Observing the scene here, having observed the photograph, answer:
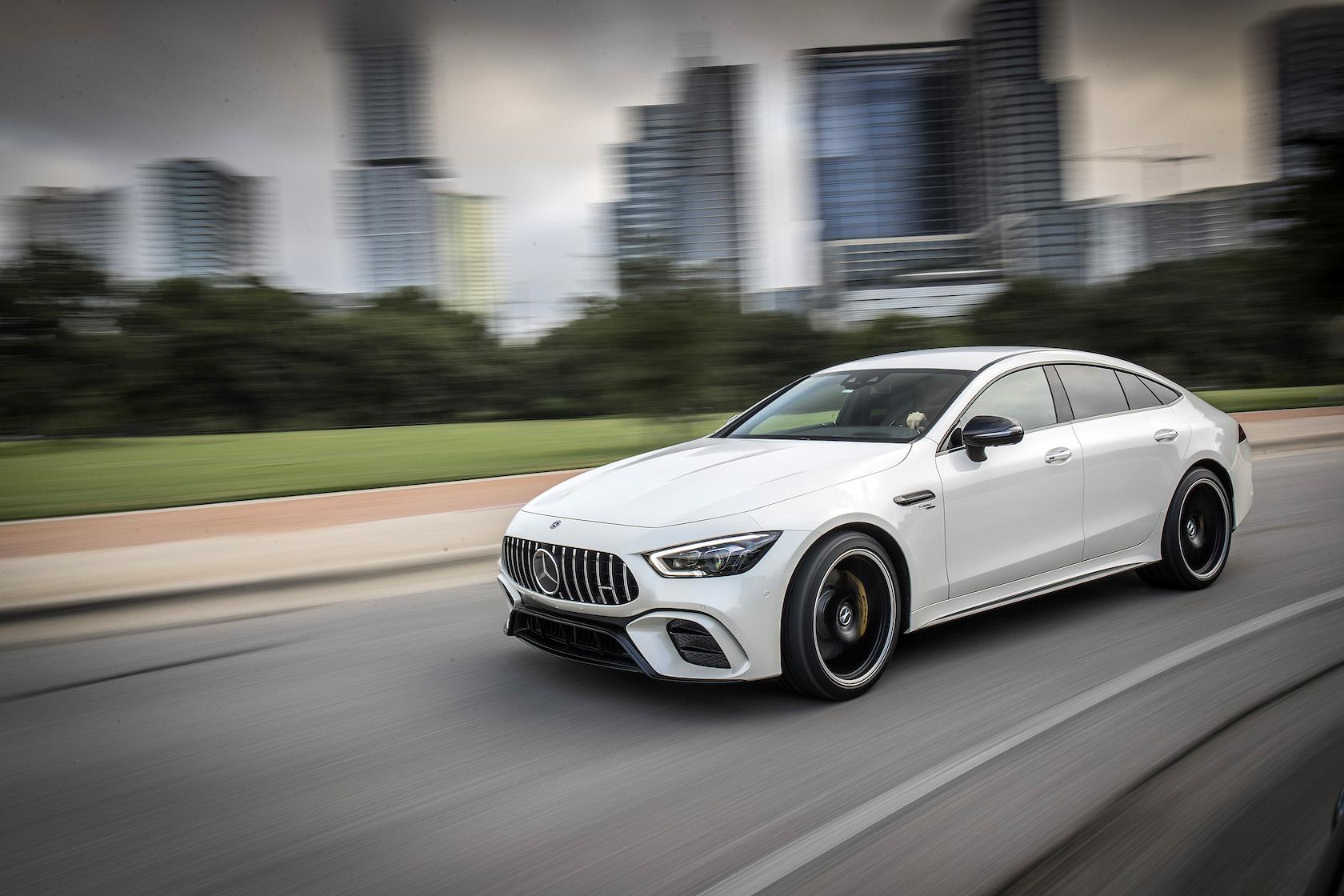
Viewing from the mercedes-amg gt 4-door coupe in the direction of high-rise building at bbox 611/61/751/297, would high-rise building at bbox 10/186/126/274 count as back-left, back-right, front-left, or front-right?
front-left

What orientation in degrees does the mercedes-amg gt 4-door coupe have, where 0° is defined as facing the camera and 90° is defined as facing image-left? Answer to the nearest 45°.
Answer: approximately 45°

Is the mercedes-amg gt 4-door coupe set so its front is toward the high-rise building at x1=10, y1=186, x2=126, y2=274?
no

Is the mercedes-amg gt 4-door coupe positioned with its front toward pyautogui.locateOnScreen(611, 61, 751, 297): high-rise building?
no

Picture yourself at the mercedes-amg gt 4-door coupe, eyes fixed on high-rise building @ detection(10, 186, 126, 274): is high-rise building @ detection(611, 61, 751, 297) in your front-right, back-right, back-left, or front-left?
front-right
